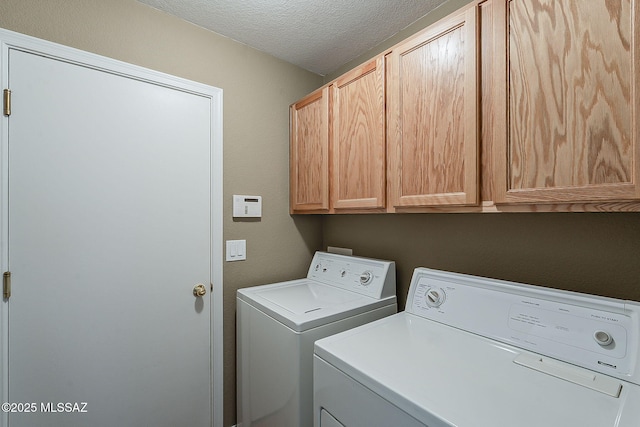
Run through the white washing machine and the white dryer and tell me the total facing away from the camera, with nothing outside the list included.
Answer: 0

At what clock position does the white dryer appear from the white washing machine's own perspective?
The white dryer is roughly at 9 o'clock from the white washing machine.

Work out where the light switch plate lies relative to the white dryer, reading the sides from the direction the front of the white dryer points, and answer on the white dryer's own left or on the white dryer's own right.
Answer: on the white dryer's own right

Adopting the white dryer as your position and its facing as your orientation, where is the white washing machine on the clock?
The white washing machine is roughly at 2 o'clock from the white dryer.

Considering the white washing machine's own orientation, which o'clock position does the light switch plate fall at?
The light switch plate is roughly at 3 o'clock from the white washing machine.

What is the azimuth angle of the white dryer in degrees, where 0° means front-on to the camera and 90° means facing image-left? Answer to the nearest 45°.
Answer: approximately 45°

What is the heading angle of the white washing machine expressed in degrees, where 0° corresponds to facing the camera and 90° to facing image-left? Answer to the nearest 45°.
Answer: approximately 45°

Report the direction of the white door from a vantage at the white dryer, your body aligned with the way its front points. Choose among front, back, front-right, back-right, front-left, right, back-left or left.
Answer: front-right

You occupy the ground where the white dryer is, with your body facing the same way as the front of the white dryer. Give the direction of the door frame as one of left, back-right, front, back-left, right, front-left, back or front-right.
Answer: front-right
